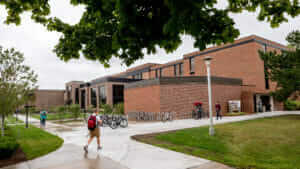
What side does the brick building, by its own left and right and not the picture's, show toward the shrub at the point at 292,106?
left

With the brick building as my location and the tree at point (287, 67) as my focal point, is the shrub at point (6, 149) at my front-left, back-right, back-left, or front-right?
front-right
